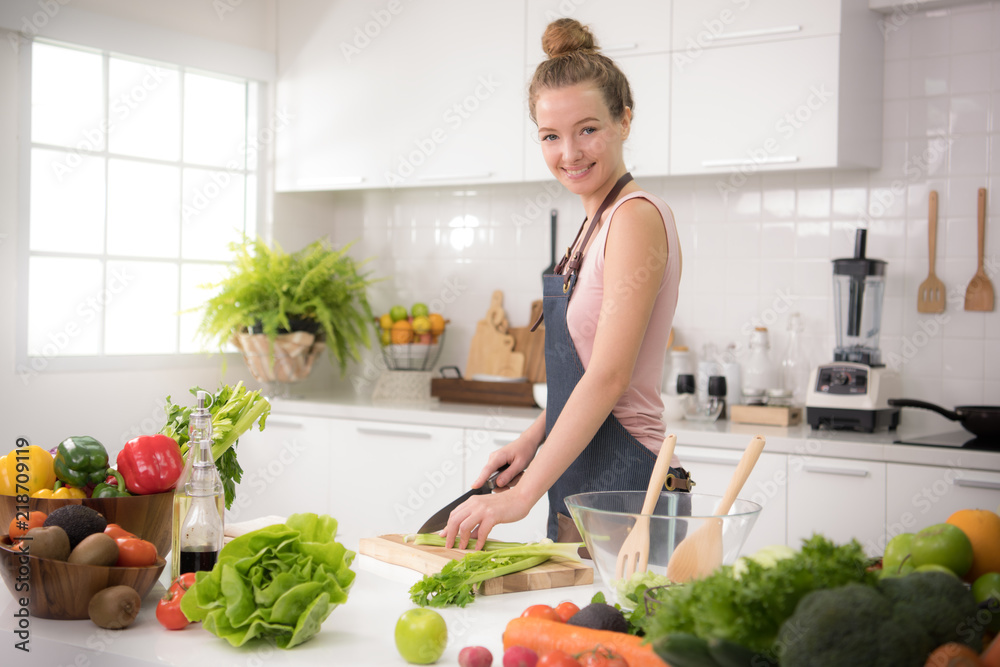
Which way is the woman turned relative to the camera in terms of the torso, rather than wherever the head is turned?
to the viewer's left

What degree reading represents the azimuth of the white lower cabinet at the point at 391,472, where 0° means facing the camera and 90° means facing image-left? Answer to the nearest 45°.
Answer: approximately 0°

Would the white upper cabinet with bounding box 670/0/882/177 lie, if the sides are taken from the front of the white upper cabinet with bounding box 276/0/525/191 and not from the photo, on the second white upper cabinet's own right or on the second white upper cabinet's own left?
on the second white upper cabinet's own left

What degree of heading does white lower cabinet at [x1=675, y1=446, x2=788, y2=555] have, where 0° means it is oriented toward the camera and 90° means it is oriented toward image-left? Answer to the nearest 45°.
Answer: approximately 0°

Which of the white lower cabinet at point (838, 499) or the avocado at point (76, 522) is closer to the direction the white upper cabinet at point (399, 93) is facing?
the avocado

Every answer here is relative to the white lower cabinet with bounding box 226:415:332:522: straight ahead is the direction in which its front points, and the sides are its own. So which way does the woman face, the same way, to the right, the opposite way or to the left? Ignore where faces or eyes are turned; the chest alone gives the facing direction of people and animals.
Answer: to the right

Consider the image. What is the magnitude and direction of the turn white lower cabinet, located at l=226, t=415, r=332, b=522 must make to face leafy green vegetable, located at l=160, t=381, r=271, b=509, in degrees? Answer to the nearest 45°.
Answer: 0° — it already faces it
